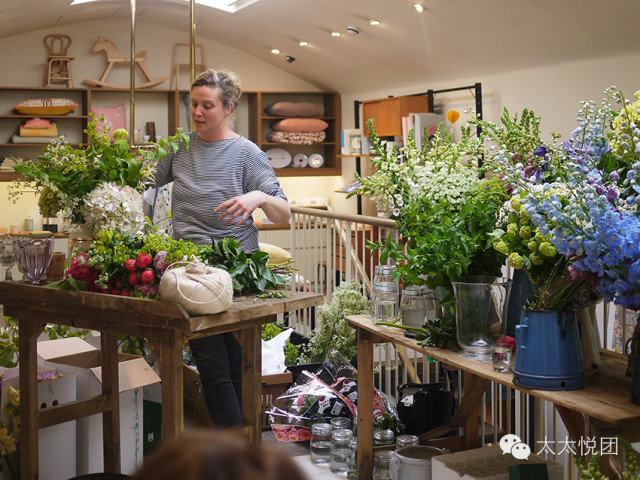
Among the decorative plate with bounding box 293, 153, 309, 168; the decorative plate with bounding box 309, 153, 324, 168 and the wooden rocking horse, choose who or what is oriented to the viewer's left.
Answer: the wooden rocking horse

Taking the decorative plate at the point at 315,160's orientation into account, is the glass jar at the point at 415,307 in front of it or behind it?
in front

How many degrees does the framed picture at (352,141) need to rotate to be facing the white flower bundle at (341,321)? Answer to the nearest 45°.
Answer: approximately 45° to its left

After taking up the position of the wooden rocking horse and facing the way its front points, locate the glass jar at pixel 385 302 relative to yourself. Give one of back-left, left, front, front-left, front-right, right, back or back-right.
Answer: left

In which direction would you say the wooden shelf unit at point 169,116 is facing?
toward the camera

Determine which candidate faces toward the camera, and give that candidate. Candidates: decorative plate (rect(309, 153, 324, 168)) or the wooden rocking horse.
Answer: the decorative plate

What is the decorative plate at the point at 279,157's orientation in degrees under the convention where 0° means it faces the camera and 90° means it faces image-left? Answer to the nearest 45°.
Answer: approximately 0°

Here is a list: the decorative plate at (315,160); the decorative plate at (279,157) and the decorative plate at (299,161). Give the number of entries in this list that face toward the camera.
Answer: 3

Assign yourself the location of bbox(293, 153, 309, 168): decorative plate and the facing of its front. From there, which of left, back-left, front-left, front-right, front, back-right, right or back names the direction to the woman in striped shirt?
front

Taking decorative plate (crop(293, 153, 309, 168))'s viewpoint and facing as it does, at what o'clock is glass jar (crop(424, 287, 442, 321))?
The glass jar is roughly at 12 o'clock from the decorative plate.

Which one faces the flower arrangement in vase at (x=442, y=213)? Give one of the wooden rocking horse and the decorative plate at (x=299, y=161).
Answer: the decorative plate

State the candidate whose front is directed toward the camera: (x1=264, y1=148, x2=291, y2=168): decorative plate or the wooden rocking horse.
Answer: the decorative plate

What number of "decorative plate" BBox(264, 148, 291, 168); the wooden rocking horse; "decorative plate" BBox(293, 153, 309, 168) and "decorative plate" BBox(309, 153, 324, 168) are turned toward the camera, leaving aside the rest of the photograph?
3

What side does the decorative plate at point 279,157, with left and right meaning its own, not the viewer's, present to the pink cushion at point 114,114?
right

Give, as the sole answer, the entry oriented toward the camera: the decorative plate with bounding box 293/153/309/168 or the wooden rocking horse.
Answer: the decorative plate

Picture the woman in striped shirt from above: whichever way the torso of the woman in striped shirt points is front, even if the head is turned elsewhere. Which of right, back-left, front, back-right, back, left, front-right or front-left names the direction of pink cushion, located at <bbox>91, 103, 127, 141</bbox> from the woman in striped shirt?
back-right

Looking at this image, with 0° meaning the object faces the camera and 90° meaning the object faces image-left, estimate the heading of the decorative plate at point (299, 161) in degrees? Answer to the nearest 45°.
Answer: approximately 0°

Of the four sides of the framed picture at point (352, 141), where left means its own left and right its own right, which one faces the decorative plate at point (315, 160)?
right
